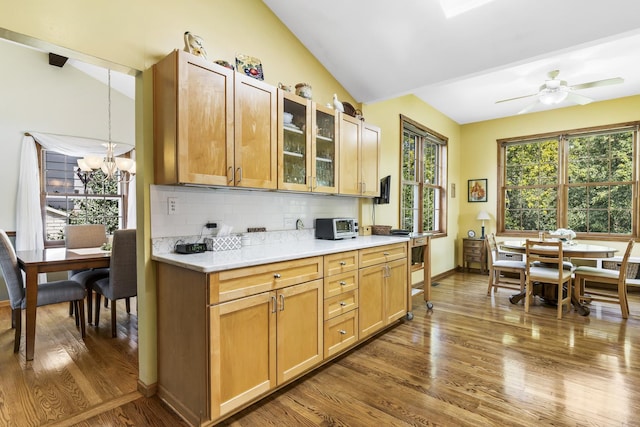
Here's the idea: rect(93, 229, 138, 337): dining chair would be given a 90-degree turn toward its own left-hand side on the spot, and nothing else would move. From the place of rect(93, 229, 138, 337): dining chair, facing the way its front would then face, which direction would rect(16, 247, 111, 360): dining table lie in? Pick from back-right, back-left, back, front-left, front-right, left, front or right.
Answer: front-right

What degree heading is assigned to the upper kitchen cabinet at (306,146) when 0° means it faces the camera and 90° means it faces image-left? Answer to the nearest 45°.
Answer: approximately 315°

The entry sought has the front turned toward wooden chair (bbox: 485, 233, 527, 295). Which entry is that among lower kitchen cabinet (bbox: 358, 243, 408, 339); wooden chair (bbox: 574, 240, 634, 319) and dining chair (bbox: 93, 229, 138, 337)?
wooden chair (bbox: 574, 240, 634, 319)

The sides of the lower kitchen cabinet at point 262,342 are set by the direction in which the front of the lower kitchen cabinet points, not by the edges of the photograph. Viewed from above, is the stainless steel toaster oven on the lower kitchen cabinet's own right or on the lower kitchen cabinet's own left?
on the lower kitchen cabinet's own left

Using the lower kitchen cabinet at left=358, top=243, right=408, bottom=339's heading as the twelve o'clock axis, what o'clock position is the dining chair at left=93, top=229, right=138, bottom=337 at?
The dining chair is roughly at 4 o'clock from the lower kitchen cabinet.

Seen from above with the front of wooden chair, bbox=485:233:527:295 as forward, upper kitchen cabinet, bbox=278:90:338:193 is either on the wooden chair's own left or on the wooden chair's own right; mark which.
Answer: on the wooden chair's own right

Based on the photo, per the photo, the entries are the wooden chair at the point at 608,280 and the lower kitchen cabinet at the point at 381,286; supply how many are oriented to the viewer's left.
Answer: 1

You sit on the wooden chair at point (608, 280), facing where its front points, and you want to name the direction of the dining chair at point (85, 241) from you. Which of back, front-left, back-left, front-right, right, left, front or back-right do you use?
front-left

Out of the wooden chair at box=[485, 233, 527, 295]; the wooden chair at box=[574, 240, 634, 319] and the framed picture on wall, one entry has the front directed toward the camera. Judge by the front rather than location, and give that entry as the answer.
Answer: the framed picture on wall

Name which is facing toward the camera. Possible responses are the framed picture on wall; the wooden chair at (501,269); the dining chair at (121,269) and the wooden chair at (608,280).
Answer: the framed picture on wall

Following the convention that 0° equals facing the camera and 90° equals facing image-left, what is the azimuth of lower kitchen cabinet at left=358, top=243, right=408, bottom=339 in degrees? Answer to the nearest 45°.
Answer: approximately 315°

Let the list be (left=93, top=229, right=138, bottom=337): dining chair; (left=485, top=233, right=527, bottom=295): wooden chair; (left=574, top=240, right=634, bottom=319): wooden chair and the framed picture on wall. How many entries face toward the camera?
1

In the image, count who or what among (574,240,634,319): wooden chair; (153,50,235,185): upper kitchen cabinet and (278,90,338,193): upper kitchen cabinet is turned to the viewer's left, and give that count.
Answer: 1

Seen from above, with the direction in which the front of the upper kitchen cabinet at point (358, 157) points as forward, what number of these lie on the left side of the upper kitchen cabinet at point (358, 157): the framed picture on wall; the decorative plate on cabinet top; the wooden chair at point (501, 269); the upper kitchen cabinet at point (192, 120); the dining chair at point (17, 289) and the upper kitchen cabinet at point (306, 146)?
2

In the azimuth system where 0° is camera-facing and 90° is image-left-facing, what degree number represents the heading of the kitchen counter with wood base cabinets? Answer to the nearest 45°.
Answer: approximately 315°

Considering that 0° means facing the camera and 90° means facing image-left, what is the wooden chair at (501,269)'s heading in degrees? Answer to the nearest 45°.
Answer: approximately 270°
